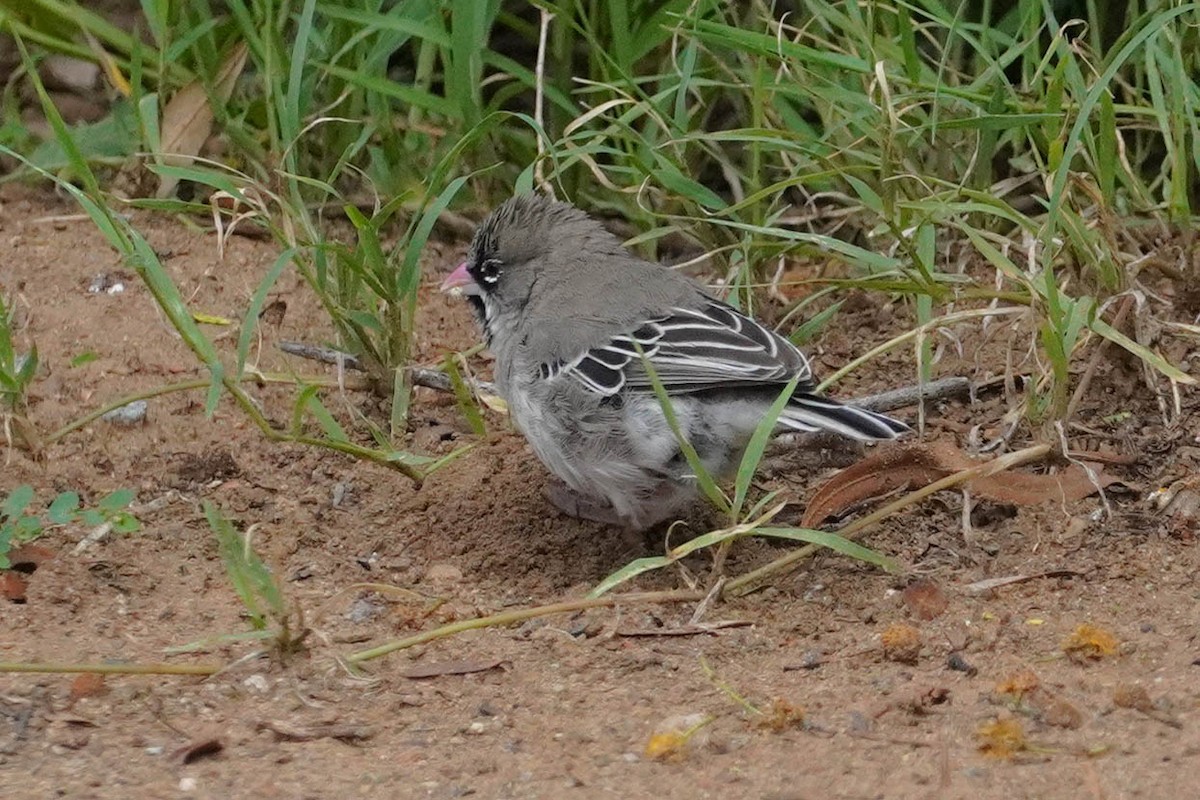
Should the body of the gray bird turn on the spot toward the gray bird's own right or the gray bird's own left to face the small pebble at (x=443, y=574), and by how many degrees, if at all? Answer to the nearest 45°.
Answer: approximately 45° to the gray bird's own left

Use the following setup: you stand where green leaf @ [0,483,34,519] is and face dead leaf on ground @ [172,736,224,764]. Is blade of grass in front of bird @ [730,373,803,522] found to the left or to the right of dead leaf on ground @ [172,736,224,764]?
left

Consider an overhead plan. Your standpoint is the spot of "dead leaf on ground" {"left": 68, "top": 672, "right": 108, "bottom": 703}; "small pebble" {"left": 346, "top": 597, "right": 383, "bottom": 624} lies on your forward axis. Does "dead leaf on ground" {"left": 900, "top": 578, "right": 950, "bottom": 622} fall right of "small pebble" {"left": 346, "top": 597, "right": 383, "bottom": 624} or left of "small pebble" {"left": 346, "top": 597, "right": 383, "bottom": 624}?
right

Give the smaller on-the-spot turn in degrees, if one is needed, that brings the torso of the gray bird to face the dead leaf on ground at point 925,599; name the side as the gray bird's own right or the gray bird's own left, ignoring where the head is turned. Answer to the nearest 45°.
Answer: approximately 135° to the gray bird's own left

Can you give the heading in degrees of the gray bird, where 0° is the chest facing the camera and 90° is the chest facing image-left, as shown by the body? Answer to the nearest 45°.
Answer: approximately 90°

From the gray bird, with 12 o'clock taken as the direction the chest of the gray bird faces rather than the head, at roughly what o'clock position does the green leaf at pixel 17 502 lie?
The green leaf is roughly at 11 o'clock from the gray bird.

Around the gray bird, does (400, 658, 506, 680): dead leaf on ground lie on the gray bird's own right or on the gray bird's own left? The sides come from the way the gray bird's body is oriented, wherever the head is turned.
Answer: on the gray bird's own left

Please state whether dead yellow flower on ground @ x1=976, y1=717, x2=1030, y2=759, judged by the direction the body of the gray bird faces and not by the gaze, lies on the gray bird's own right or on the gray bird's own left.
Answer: on the gray bird's own left

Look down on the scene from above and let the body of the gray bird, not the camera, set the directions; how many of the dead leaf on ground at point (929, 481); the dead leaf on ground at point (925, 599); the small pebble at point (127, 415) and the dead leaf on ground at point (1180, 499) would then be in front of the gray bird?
1

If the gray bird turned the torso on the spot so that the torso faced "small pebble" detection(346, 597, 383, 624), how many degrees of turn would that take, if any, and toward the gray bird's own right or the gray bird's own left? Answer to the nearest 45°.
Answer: approximately 45° to the gray bird's own left

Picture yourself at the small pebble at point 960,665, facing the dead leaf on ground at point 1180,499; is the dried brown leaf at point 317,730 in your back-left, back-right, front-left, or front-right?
back-left

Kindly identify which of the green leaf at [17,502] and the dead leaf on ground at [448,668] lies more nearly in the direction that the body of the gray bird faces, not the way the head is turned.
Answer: the green leaf
